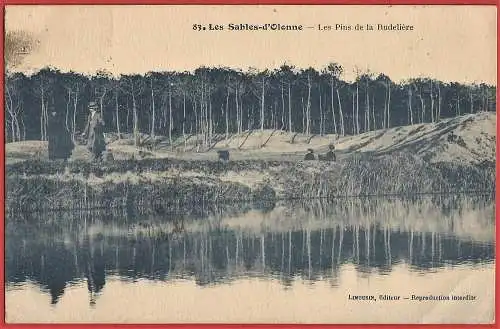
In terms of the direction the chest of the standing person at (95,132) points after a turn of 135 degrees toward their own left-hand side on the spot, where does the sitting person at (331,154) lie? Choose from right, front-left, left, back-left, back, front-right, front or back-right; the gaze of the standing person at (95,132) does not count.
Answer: front

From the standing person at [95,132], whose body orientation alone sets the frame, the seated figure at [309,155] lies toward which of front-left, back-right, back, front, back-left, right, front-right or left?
back-left

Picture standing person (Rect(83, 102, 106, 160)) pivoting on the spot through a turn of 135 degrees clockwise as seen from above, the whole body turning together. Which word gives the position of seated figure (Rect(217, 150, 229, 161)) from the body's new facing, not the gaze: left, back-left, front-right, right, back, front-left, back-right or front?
right

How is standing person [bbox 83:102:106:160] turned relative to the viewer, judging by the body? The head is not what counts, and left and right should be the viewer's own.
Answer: facing the viewer and to the left of the viewer
